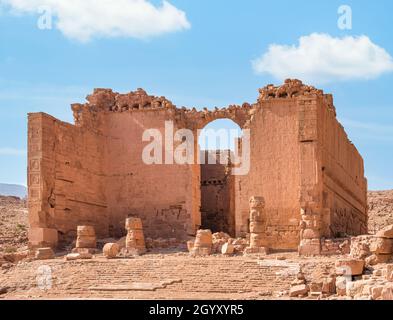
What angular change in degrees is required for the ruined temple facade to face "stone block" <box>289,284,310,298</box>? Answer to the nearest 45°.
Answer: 0° — it already faces it

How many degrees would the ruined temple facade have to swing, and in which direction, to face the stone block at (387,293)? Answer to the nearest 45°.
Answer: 0° — it already faces it

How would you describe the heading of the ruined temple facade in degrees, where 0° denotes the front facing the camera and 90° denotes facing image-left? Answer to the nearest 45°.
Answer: approximately 0°

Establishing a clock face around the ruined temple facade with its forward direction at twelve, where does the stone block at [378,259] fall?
The stone block is roughly at 11 o'clock from the ruined temple facade.

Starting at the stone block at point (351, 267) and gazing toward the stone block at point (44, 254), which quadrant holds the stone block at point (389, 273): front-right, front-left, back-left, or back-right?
back-left

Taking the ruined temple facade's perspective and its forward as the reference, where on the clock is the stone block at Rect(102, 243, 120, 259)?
The stone block is roughly at 1 o'clock from the ruined temple facade.

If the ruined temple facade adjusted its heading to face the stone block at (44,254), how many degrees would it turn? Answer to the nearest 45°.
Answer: approximately 45° to its right

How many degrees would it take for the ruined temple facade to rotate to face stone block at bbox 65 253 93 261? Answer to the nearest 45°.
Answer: approximately 45° to its right

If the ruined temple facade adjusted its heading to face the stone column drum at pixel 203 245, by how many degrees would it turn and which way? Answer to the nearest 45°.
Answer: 0° — it already faces it

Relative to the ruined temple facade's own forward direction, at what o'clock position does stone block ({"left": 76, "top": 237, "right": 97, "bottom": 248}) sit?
The stone block is roughly at 2 o'clock from the ruined temple facade.
